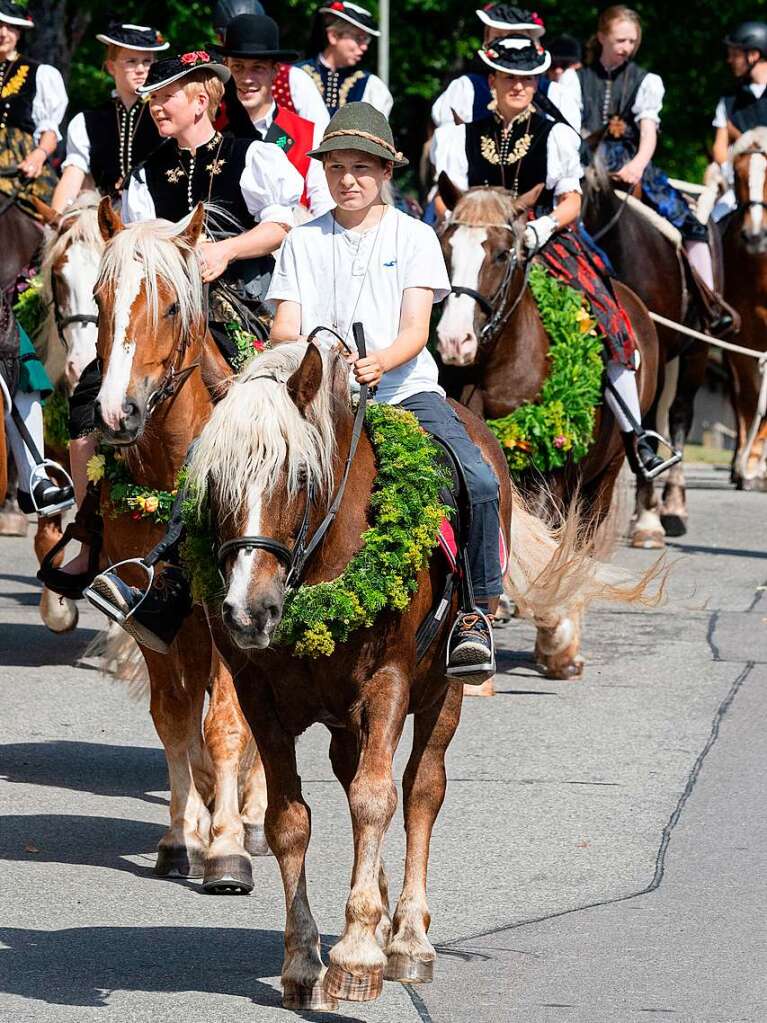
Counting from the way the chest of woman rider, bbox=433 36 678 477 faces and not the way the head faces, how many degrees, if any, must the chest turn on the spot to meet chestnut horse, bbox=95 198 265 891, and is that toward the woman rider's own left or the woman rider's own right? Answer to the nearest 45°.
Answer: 0° — they already face it

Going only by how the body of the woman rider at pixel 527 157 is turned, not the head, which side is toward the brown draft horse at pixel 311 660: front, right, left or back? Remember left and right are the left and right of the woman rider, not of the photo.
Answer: front

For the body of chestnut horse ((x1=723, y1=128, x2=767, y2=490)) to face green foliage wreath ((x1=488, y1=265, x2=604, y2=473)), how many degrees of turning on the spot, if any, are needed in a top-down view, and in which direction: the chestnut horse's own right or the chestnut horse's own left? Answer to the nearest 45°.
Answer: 0° — it already faces it

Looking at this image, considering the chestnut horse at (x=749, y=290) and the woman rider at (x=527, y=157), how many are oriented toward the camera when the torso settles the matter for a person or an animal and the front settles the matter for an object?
2

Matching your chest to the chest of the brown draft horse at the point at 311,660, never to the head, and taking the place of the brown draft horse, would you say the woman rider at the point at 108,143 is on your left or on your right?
on your right

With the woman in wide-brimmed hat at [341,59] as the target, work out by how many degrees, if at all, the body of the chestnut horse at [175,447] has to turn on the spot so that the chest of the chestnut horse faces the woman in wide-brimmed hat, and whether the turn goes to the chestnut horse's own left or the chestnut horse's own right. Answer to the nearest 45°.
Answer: approximately 135° to the chestnut horse's own right

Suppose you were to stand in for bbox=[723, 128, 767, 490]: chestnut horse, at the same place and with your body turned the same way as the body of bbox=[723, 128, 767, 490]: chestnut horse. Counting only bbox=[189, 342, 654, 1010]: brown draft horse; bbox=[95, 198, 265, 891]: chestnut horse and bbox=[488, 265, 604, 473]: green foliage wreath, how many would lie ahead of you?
3

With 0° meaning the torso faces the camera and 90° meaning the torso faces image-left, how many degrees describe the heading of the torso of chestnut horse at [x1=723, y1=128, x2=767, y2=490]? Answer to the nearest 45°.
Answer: approximately 0°

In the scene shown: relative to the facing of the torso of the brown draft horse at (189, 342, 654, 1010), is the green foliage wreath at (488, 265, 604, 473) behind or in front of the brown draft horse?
behind
